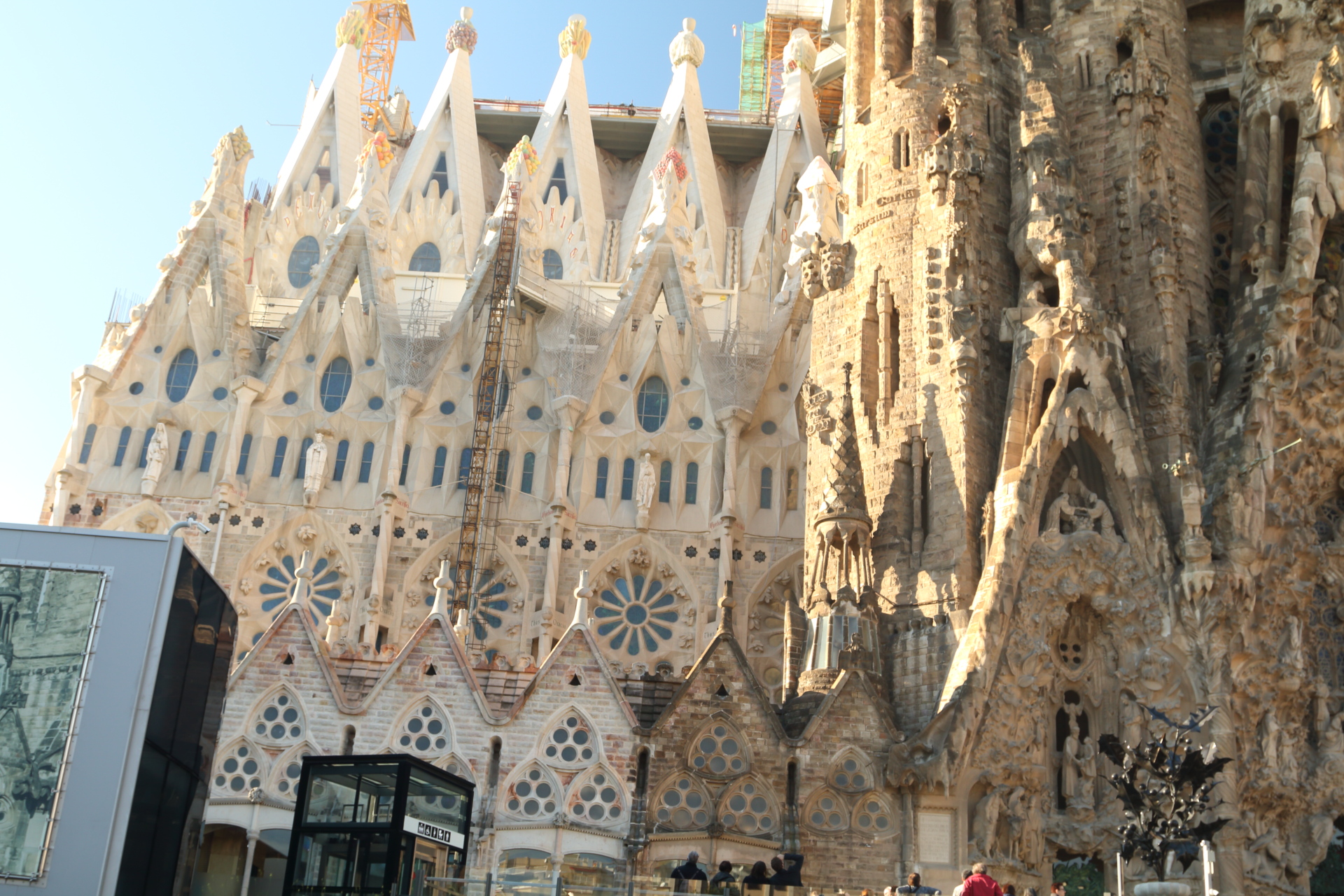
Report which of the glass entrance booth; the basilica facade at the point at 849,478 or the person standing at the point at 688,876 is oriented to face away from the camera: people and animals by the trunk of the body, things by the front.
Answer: the person standing

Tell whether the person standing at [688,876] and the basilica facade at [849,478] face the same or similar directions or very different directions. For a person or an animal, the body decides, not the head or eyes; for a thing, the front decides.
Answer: very different directions

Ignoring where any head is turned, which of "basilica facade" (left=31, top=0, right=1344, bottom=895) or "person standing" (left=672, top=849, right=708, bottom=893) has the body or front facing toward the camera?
the basilica facade

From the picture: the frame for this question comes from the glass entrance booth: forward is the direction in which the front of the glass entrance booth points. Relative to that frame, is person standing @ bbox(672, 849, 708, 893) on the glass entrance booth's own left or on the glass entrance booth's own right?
on the glass entrance booth's own left

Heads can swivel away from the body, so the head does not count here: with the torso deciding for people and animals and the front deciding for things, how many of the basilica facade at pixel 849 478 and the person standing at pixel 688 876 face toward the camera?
1

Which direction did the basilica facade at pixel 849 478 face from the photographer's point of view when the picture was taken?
facing the viewer

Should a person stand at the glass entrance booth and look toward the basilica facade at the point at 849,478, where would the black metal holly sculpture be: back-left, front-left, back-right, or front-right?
front-right

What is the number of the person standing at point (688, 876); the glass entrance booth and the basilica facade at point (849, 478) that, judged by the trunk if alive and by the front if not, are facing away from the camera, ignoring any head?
1

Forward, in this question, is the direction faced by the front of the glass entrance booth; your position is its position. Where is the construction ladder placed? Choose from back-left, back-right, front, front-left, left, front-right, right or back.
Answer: back-left

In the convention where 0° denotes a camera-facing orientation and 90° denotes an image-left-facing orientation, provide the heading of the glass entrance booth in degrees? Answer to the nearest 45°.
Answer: approximately 315°

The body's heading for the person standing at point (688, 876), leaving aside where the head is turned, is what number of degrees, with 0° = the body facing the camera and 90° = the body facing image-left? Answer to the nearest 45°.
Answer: approximately 180°

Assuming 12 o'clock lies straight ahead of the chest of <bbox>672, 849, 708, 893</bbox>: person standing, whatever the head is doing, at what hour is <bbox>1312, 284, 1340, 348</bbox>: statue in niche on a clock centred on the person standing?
The statue in niche is roughly at 2 o'clock from the person standing.

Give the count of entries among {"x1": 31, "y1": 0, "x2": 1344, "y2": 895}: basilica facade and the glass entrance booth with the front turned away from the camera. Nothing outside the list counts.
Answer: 0

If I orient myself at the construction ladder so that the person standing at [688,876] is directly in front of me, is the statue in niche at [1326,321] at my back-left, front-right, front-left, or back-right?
front-left

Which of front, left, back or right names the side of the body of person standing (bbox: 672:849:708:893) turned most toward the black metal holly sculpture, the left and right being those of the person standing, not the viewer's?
right
